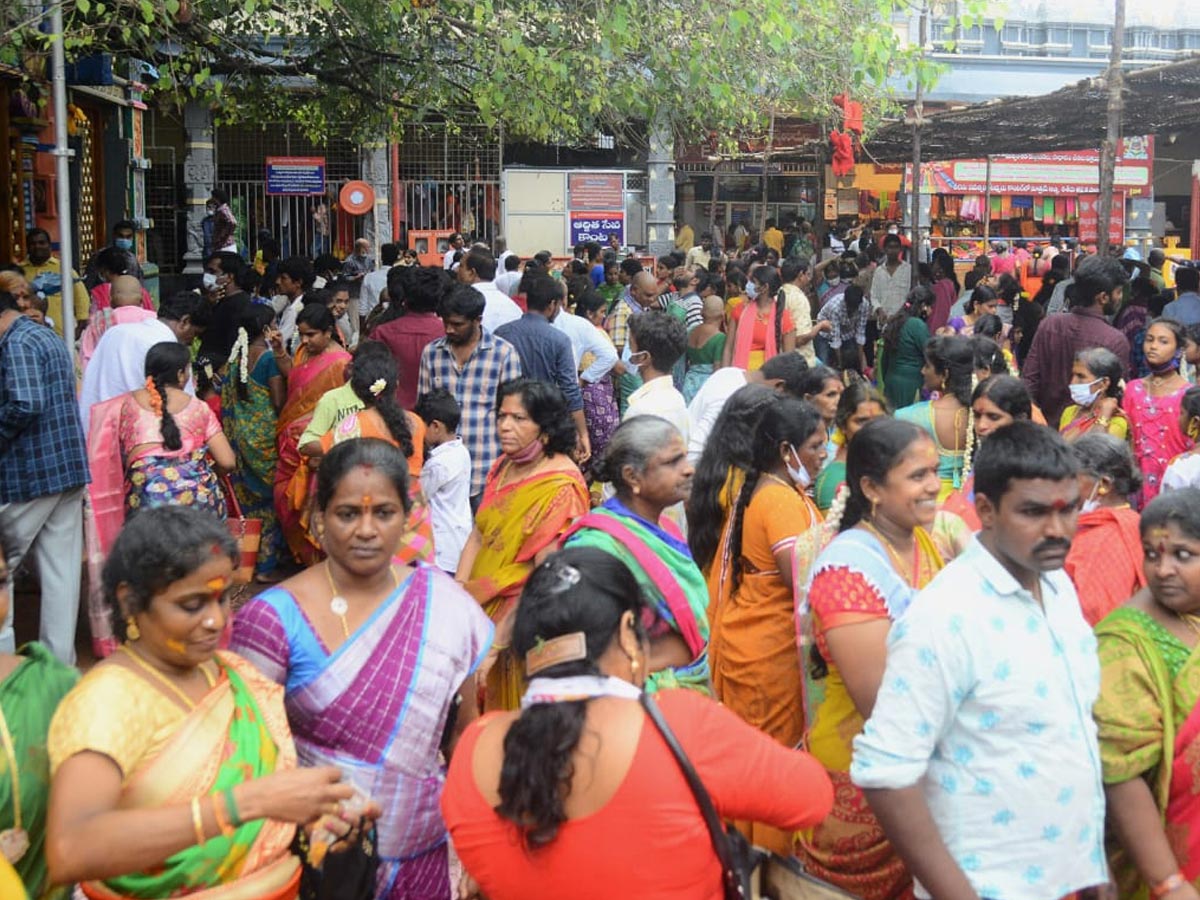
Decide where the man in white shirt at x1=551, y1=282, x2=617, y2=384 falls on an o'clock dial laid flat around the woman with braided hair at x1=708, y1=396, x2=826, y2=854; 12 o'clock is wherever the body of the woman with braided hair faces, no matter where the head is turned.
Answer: The man in white shirt is roughly at 10 o'clock from the woman with braided hair.

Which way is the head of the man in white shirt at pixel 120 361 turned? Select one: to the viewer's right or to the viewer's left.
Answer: to the viewer's right

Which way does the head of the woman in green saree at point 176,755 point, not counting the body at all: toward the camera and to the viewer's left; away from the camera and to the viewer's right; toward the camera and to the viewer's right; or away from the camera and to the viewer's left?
toward the camera and to the viewer's right

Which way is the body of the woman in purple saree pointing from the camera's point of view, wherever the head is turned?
toward the camera

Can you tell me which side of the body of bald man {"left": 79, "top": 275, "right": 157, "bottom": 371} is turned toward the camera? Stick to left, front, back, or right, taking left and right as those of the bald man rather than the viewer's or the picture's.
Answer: back

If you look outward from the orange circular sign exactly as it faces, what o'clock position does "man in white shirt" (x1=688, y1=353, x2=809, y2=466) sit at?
The man in white shirt is roughly at 12 o'clock from the orange circular sign.

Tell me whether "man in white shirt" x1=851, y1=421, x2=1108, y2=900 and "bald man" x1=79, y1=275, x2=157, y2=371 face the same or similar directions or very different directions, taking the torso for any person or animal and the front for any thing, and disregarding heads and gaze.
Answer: very different directions

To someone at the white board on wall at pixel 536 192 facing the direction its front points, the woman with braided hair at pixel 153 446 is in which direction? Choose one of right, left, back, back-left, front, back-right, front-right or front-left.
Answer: front

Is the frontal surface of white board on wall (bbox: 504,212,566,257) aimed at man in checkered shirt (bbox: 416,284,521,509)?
yes

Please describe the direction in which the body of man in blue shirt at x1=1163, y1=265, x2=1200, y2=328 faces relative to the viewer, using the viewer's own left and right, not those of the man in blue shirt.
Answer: facing away from the viewer

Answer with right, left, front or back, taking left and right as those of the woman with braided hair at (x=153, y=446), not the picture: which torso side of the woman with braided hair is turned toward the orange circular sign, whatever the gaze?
front

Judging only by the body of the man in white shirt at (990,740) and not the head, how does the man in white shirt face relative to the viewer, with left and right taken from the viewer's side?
facing the viewer and to the right of the viewer

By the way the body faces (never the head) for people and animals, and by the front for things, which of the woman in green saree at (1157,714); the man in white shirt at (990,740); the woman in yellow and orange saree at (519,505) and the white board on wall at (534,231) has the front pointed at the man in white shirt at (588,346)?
the white board on wall

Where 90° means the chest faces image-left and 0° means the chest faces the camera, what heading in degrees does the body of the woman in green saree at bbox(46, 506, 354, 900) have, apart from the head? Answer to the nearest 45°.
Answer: approximately 315°

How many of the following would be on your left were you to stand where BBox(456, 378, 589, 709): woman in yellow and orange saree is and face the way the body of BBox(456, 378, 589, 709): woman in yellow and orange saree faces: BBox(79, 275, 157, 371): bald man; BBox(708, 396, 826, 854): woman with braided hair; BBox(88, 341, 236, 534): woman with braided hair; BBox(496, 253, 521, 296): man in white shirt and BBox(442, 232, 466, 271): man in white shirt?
1

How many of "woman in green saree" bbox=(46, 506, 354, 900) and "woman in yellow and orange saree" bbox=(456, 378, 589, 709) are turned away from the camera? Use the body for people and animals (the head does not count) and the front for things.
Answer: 0

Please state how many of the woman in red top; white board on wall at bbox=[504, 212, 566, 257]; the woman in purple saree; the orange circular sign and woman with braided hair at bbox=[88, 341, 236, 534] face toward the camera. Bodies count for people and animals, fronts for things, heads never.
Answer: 3
